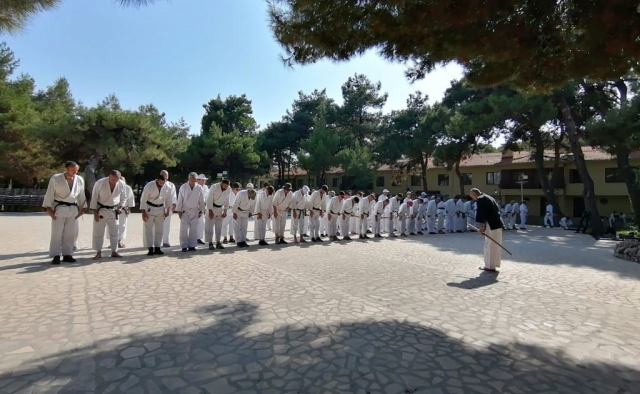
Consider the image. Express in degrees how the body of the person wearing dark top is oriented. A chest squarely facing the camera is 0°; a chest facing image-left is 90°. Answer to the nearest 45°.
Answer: approximately 90°

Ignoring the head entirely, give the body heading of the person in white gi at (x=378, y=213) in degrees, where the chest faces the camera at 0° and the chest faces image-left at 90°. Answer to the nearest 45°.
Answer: approximately 315°

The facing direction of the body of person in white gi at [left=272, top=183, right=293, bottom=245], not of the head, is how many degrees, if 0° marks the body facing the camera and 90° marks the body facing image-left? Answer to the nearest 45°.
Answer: approximately 315°

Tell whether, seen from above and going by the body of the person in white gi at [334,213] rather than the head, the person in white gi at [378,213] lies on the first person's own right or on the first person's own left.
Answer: on the first person's own left

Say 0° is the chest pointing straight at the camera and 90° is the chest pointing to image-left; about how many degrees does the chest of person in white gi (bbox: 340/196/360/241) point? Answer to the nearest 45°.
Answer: approximately 315°

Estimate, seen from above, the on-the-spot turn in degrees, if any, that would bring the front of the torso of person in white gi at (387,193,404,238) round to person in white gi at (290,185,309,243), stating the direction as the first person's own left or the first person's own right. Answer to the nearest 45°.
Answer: approximately 90° to the first person's own right

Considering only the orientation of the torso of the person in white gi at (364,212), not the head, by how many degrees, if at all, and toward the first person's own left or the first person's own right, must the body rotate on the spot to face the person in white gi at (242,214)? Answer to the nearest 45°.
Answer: approximately 90° to the first person's own right

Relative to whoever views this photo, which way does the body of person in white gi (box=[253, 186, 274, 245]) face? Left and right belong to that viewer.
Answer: facing the viewer and to the right of the viewer

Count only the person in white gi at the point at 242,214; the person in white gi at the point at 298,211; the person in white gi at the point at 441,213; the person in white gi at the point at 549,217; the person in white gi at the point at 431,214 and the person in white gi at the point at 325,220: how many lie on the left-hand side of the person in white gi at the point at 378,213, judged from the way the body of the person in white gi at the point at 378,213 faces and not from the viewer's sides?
3

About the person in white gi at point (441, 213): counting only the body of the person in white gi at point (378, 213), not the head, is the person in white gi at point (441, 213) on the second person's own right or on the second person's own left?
on the second person's own left

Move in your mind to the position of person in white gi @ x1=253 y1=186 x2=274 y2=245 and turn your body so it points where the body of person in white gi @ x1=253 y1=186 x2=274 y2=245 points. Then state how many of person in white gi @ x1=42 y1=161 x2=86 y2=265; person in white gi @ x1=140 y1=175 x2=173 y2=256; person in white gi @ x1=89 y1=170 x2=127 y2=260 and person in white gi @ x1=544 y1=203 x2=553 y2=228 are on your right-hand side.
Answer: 3

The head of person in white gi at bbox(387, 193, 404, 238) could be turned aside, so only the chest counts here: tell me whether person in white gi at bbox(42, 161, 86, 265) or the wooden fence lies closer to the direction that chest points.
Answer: the person in white gi

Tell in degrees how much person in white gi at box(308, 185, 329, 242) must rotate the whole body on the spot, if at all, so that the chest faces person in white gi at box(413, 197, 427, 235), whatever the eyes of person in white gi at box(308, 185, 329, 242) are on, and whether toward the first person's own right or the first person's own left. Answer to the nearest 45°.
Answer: approximately 90° to the first person's own left

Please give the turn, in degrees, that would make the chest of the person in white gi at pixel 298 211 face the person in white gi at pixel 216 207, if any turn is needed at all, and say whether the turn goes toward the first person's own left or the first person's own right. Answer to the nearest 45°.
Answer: approximately 90° to the first person's own right
